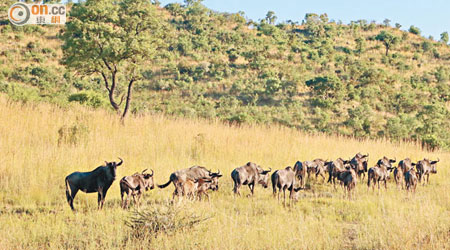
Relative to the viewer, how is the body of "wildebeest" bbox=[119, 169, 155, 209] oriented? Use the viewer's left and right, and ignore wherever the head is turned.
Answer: facing away from the viewer and to the right of the viewer

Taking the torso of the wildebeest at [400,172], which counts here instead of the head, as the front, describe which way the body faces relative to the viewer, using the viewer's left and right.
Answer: facing away from the viewer and to the right of the viewer

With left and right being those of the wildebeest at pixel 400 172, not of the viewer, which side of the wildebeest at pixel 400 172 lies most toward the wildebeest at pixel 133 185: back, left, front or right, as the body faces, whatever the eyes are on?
back

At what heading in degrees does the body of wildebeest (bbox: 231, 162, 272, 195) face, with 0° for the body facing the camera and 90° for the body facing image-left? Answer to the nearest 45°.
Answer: approximately 270°

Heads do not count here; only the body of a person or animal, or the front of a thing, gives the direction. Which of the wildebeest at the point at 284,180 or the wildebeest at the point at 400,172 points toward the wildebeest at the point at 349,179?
the wildebeest at the point at 284,180

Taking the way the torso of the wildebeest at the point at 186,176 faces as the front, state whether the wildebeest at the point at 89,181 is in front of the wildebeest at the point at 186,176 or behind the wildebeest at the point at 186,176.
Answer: behind

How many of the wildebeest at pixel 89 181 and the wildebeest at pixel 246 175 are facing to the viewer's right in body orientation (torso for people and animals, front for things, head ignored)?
2

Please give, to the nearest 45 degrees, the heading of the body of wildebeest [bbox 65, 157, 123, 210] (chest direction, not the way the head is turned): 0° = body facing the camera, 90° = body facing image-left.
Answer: approximately 270°

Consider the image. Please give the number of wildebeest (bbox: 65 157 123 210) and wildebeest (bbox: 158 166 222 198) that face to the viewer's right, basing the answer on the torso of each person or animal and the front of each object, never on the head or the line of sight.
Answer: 2

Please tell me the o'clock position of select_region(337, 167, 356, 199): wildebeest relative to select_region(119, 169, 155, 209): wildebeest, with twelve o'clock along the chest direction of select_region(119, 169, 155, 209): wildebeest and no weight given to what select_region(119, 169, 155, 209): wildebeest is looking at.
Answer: select_region(337, 167, 356, 199): wildebeest is roughly at 1 o'clock from select_region(119, 169, 155, 209): wildebeest.

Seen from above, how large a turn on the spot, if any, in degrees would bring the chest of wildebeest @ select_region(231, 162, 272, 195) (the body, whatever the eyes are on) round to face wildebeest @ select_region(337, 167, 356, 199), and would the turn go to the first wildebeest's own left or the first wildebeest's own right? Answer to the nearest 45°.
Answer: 0° — it already faces it
